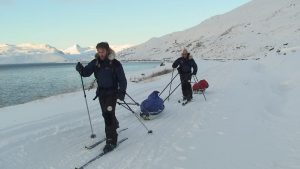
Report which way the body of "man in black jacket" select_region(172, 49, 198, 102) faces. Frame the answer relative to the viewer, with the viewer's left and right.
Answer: facing the viewer and to the left of the viewer
